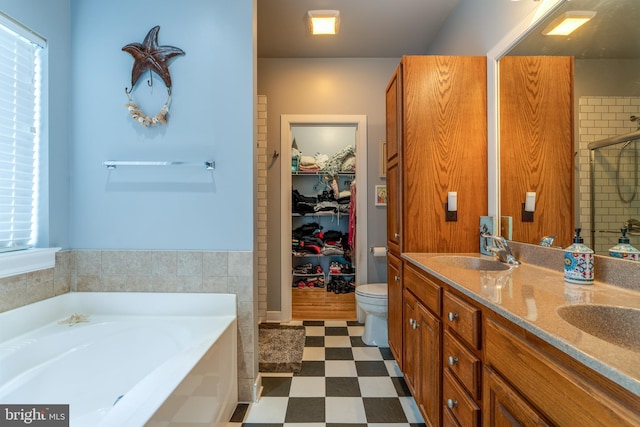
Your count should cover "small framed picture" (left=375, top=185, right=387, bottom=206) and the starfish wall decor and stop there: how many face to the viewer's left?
0

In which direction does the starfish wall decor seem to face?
toward the camera

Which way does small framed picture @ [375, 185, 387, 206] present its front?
toward the camera

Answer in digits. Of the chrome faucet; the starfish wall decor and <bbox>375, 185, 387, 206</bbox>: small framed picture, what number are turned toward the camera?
2

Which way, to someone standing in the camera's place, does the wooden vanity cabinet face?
facing the viewer and to the left of the viewer

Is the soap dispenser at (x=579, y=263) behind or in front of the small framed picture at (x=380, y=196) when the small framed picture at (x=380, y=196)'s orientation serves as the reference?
in front

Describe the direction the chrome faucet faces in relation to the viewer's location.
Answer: facing to the left of the viewer

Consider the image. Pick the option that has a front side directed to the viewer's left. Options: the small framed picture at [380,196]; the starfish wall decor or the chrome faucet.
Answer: the chrome faucet

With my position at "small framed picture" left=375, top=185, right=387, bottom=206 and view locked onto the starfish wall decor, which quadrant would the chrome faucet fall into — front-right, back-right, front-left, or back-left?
front-left

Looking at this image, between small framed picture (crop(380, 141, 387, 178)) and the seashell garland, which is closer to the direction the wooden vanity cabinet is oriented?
the seashell garland

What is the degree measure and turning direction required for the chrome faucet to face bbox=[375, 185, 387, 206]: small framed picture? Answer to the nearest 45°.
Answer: approximately 45° to its right

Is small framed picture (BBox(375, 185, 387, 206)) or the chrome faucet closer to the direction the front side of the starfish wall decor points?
the chrome faucet
